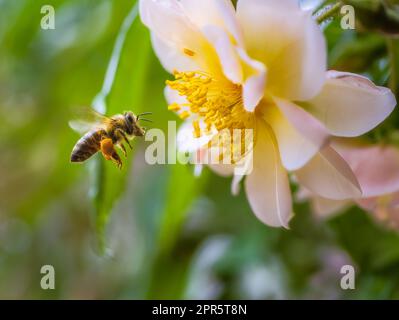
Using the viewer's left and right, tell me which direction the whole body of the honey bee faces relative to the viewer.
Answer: facing to the right of the viewer
